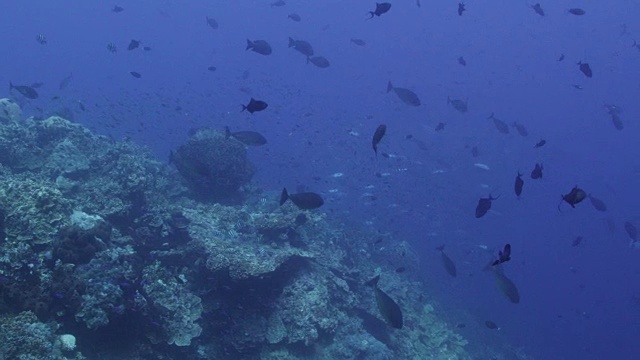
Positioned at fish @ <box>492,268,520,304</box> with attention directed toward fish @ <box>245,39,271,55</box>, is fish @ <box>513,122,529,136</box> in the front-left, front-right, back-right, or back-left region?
front-right

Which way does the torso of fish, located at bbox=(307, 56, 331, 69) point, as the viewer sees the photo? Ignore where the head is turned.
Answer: to the viewer's right

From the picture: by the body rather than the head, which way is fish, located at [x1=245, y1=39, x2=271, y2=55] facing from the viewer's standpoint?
to the viewer's right

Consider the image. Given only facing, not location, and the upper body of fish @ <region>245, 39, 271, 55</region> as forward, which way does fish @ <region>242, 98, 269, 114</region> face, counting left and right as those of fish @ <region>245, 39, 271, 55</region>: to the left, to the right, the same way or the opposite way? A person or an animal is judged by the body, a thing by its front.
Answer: the same way

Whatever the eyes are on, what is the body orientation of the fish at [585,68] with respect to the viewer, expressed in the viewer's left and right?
facing to the right of the viewer

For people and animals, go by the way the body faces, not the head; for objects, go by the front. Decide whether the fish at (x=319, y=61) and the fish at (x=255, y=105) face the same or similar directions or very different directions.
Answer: same or similar directions

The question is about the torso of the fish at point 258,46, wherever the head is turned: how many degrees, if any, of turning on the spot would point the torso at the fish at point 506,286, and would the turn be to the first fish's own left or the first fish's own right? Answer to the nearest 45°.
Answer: approximately 45° to the first fish's own right
